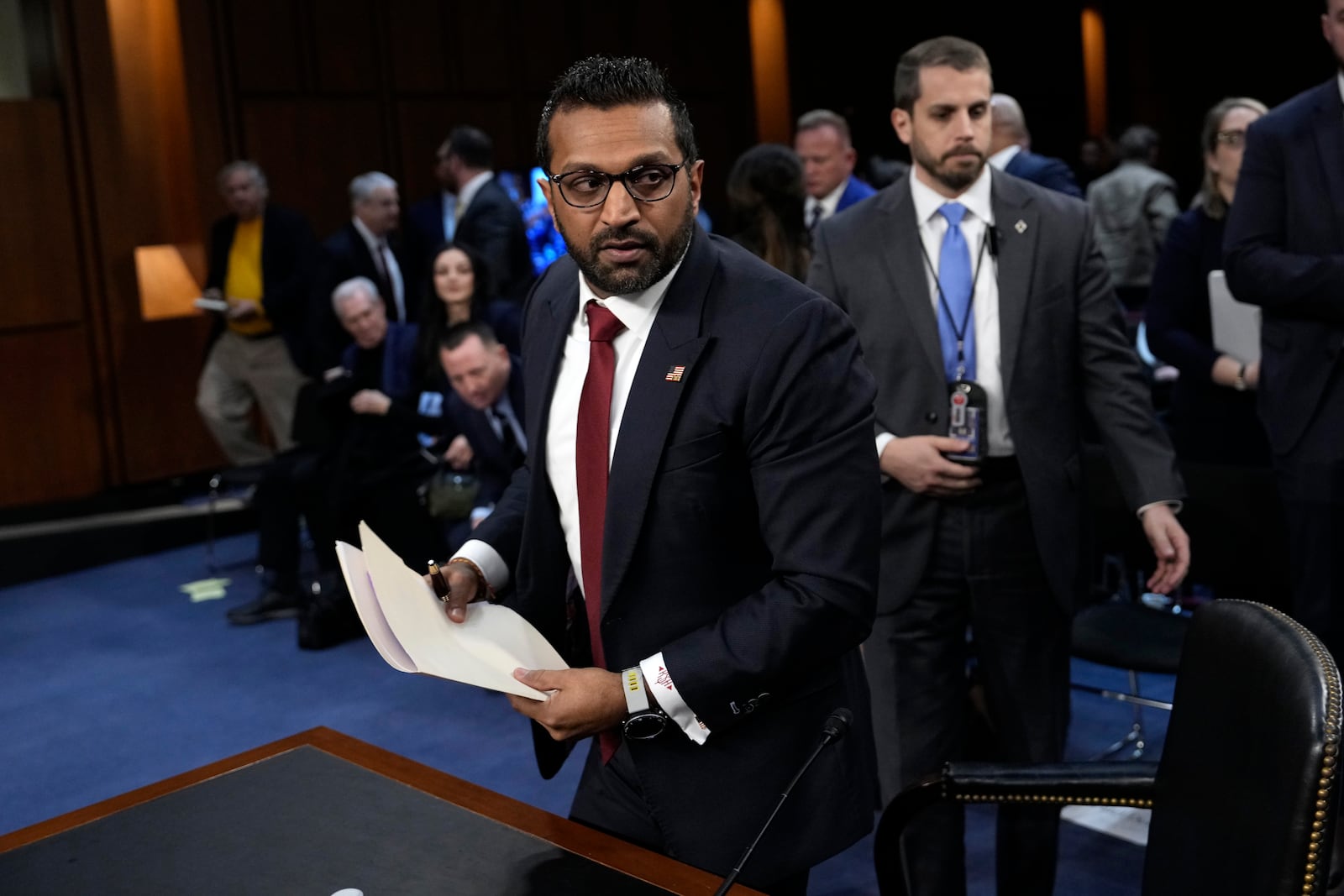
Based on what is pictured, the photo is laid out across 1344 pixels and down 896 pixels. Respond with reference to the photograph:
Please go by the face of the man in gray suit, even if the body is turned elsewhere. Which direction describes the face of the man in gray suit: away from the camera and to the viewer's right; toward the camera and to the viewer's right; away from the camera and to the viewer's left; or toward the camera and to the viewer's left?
toward the camera and to the viewer's right

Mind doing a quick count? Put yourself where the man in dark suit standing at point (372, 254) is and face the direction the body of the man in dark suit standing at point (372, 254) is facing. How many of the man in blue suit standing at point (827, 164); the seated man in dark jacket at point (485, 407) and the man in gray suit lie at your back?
0

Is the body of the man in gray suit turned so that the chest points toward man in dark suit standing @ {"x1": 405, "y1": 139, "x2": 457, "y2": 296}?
no

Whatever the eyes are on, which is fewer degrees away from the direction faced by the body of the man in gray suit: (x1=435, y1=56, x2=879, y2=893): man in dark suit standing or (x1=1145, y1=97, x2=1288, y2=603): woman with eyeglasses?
the man in dark suit standing

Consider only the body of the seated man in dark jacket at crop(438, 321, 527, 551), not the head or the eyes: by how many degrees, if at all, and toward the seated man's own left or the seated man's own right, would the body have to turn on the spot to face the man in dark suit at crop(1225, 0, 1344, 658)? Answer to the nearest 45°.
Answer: approximately 90° to the seated man's own left

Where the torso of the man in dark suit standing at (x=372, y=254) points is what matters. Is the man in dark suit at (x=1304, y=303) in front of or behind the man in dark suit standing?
in front

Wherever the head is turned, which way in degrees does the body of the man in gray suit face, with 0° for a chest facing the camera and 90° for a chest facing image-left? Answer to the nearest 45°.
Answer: approximately 0°

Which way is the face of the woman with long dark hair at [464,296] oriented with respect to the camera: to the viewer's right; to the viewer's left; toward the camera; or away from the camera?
toward the camera

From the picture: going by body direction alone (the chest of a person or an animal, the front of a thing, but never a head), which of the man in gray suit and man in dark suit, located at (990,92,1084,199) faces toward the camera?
the man in gray suit

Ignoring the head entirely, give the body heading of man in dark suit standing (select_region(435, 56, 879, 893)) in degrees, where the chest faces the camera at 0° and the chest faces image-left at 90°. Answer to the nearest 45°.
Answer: approximately 45°
